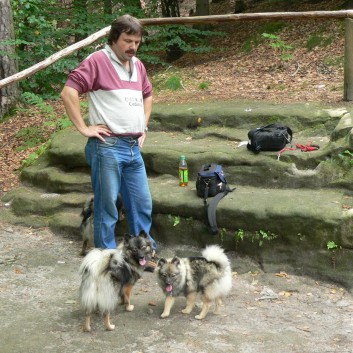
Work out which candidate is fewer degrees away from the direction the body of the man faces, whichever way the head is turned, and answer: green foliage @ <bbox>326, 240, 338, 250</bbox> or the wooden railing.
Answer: the green foliage

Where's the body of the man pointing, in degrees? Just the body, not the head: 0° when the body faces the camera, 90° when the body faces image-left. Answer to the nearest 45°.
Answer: approximately 315°

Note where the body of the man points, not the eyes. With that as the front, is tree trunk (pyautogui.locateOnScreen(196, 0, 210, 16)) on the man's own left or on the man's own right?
on the man's own left

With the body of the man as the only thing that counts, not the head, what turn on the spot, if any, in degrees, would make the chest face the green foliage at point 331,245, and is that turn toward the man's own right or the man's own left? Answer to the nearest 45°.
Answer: approximately 45° to the man's own left

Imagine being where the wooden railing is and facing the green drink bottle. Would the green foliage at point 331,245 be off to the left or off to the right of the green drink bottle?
left

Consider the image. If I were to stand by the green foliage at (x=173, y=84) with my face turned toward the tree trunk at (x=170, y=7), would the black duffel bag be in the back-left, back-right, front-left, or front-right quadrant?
back-right

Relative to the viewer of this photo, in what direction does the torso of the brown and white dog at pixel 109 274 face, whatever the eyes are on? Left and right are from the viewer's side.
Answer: facing away from the viewer and to the right of the viewer

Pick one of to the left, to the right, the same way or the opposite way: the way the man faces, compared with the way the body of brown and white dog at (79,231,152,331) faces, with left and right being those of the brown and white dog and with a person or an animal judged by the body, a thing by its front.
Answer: to the right

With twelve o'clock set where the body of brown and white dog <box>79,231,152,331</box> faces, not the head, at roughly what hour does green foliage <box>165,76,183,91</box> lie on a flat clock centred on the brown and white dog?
The green foliage is roughly at 11 o'clock from the brown and white dog.
